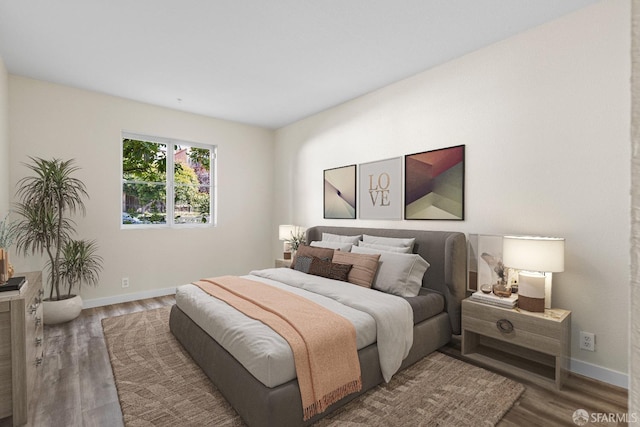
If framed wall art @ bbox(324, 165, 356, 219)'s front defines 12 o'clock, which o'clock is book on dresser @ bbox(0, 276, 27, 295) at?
The book on dresser is roughly at 12 o'clock from the framed wall art.

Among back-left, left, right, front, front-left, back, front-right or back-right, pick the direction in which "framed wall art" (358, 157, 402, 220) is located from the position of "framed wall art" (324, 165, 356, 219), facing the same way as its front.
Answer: left

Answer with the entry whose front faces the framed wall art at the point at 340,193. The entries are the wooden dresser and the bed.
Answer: the wooden dresser

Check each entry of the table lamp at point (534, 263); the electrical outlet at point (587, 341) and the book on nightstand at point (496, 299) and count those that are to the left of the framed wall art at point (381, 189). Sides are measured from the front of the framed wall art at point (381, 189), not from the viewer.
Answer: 3

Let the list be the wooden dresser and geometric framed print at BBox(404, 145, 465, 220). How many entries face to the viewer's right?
1

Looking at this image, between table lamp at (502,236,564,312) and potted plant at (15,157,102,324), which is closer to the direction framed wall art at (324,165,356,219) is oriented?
the potted plant

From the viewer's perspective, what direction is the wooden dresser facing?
to the viewer's right

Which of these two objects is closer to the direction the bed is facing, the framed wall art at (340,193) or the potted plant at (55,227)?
the potted plant

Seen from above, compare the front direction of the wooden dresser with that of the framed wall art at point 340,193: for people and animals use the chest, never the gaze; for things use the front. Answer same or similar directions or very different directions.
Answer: very different directions

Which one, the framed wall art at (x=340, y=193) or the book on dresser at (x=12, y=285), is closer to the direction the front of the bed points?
the book on dresser

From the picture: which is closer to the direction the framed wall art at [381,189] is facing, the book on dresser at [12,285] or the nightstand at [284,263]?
the book on dresser
